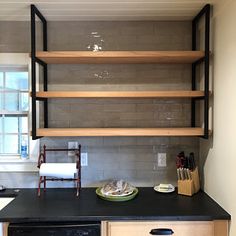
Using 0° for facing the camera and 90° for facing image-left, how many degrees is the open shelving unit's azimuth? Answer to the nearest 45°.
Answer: approximately 0°

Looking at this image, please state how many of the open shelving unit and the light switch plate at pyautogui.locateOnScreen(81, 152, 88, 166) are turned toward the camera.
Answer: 2

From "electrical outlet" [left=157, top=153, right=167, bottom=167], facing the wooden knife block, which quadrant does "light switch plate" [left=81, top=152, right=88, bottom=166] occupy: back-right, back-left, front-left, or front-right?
back-right

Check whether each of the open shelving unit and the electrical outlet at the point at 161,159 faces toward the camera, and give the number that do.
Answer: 2
